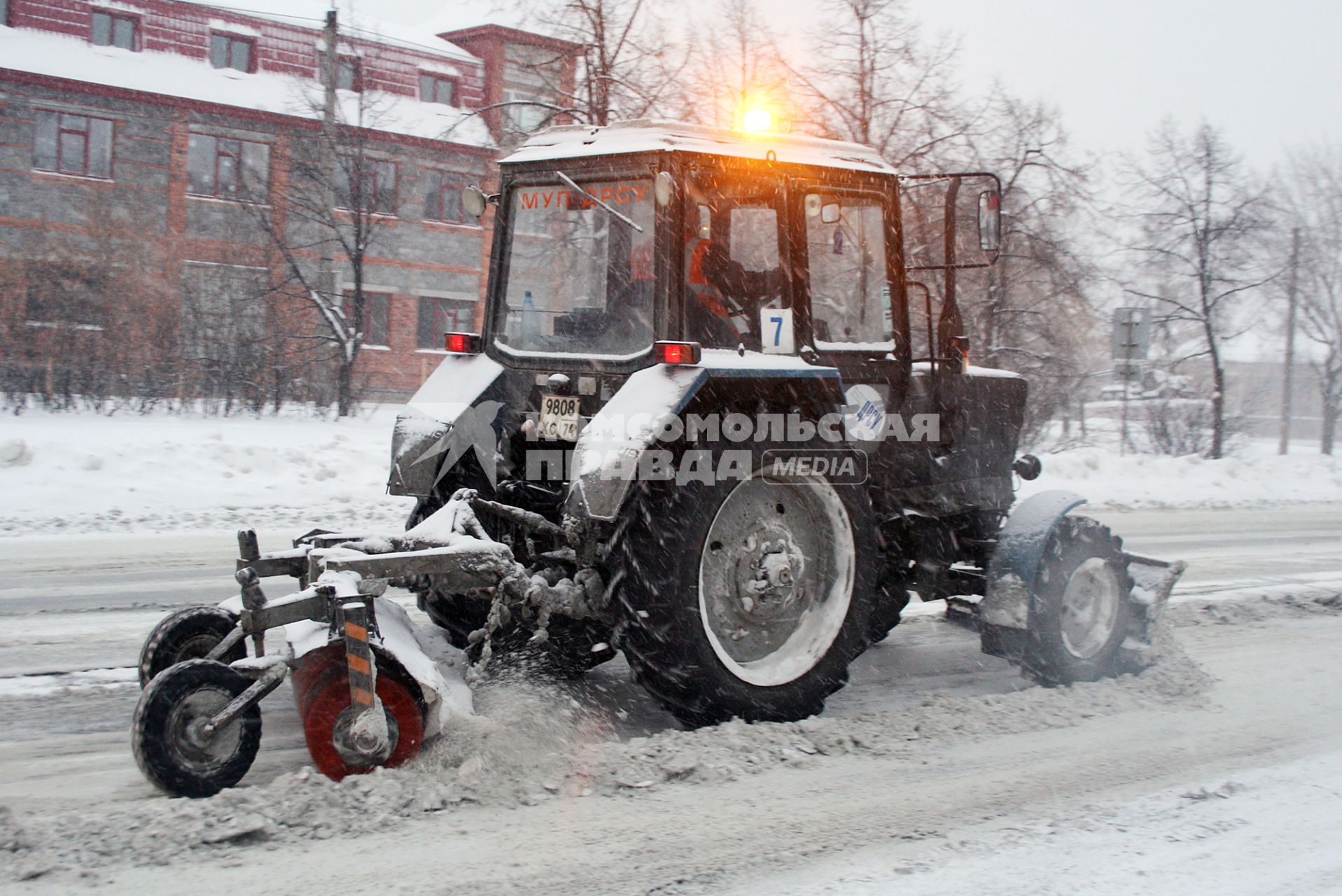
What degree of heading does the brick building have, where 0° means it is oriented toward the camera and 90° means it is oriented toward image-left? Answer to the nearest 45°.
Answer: approximately 315°

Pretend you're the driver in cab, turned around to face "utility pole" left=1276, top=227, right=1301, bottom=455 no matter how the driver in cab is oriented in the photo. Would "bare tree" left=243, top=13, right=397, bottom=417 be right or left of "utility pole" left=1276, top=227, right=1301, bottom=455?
left

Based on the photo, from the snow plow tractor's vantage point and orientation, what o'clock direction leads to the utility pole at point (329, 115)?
The utility pole is roughly at 10 o'clock from the snow plow tractor.

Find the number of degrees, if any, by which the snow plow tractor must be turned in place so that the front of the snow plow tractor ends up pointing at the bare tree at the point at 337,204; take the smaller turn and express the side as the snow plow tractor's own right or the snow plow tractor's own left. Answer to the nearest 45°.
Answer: approximately 45° to the snow plow tractor's own left

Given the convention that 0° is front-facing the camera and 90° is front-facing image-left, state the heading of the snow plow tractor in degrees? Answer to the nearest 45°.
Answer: approximately 225°

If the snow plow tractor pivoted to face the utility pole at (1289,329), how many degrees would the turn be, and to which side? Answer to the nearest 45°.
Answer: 0° — it already faces it

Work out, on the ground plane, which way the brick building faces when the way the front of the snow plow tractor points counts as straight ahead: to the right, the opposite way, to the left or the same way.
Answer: to the right
